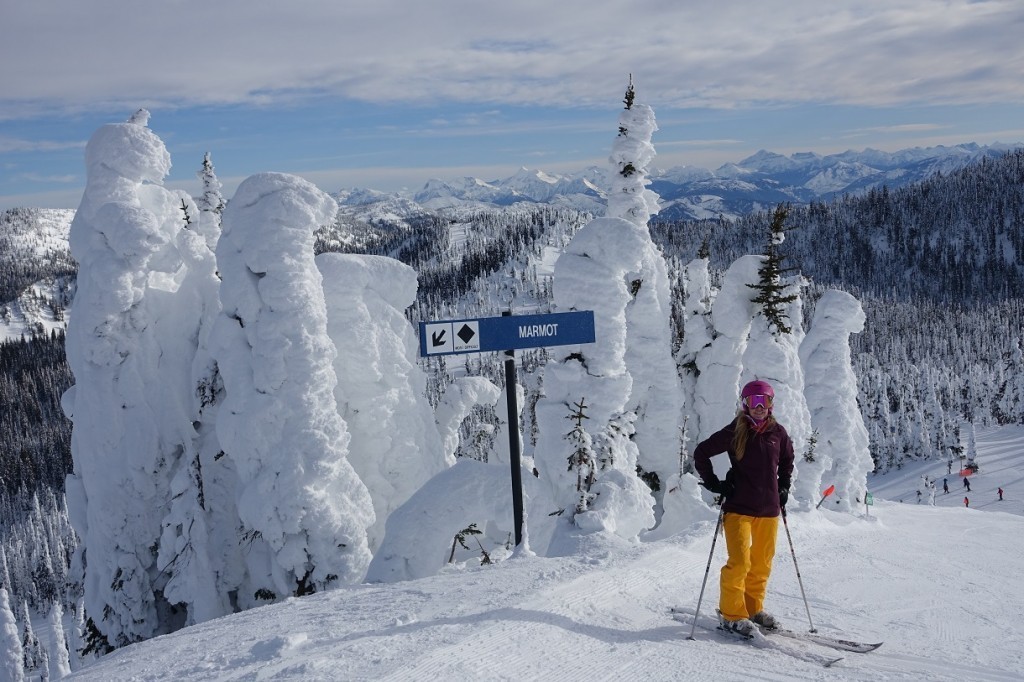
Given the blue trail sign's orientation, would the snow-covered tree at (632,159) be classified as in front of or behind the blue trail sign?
behind

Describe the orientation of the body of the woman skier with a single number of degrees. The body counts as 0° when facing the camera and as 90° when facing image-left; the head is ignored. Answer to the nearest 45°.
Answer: approximately 315°

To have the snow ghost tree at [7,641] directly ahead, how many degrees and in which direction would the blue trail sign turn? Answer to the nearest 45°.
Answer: approximately 135° to its right

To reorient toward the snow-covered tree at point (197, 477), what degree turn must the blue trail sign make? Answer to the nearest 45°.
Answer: approximately 135° to its right

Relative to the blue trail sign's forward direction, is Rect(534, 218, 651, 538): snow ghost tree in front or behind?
behind

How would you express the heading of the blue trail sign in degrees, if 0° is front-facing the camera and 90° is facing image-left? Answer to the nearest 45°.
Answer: approximately 0°
